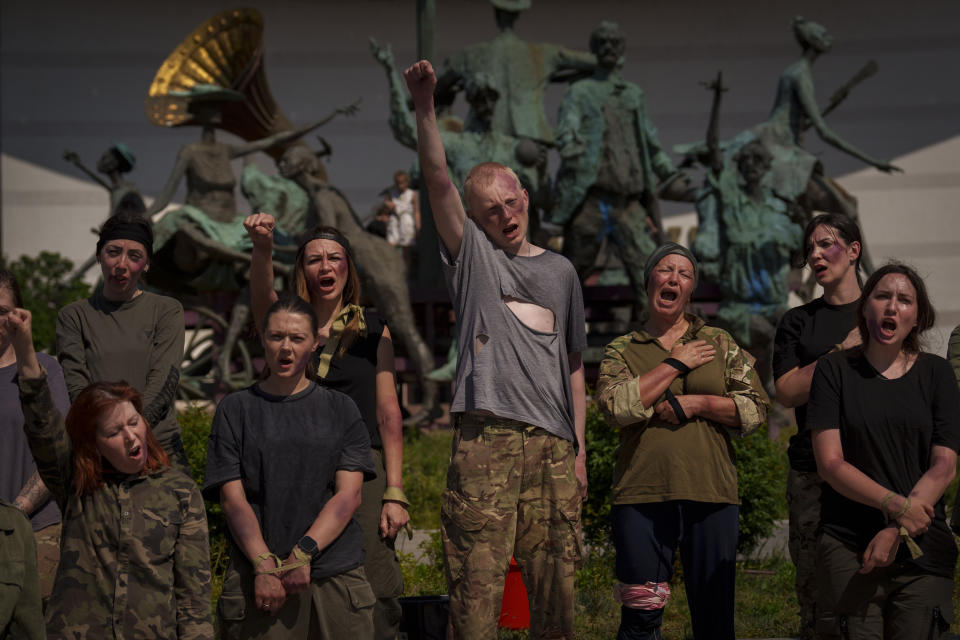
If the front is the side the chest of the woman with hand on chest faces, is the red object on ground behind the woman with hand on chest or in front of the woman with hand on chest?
behind

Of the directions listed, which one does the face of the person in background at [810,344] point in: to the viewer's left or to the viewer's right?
to the viewer's left

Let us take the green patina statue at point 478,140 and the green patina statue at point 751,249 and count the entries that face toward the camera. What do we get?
2

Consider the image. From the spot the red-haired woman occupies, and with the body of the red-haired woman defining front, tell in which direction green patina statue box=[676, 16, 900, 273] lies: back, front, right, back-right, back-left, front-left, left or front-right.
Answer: back-left

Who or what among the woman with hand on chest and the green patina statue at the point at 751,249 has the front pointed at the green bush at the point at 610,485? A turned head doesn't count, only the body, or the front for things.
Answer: the green patina statue

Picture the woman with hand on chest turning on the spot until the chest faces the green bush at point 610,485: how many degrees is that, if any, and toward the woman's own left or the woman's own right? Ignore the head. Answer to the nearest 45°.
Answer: approximately 180°

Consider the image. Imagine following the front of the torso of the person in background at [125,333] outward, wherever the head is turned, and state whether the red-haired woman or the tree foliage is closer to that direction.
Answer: the red-haired woman

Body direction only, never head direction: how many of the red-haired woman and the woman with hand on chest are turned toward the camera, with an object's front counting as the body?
2

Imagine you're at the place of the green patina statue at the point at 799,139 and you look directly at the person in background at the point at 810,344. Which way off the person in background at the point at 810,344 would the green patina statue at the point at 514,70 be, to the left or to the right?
right

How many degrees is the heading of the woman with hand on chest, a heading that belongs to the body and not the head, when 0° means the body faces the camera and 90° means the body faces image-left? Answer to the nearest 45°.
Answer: approximately 0°

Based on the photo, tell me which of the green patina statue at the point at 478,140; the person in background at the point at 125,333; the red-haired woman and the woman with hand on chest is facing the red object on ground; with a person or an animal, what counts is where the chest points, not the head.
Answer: the green patina statue

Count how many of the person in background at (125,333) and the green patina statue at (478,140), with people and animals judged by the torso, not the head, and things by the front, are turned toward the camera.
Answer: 2

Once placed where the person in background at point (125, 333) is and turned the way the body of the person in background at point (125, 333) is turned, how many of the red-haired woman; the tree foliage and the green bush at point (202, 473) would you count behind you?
2
